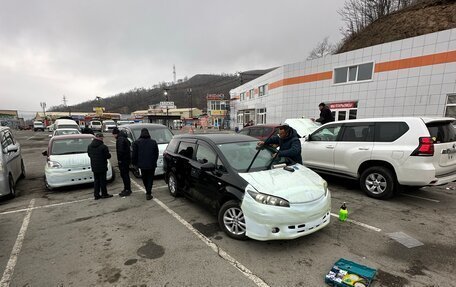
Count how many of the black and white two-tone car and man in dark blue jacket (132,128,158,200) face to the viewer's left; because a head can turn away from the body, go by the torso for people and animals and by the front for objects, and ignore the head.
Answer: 0

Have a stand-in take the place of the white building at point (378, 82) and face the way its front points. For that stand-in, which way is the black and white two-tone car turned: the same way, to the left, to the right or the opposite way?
to the left

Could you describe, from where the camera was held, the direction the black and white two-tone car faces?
facing the viewer and to the right of the viewer

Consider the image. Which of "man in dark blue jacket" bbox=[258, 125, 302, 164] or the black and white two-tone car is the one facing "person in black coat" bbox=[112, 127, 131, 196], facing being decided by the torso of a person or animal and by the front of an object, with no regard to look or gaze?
the man in dark blue jacket

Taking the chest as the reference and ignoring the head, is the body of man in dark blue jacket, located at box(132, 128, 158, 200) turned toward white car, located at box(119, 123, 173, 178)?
yes

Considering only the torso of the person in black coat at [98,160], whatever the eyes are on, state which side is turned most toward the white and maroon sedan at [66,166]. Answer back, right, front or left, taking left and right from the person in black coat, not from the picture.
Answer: left

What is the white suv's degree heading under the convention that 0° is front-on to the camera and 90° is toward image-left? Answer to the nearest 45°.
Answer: approximately 135°

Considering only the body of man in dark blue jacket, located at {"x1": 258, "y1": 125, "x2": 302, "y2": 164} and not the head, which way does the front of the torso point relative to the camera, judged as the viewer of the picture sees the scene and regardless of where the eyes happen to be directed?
to the viewer's left

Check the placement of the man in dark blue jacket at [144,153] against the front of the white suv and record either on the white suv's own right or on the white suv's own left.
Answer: on the white suv's own left

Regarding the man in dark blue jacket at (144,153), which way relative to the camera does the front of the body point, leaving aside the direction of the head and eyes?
away from the camera

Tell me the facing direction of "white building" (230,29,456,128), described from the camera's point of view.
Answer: facing the viewer and to the left of the viewer

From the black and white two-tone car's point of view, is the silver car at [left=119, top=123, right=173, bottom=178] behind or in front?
behind

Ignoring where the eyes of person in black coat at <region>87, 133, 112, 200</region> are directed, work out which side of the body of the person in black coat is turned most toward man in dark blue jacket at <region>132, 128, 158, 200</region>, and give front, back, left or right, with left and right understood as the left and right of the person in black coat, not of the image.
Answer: right
